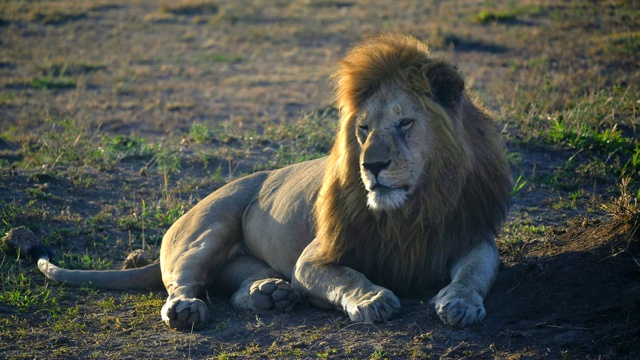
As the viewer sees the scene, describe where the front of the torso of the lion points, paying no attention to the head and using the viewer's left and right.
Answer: facing the viewer and to the right of the viewer

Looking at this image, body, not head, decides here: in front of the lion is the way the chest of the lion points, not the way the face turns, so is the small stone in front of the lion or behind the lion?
behind
